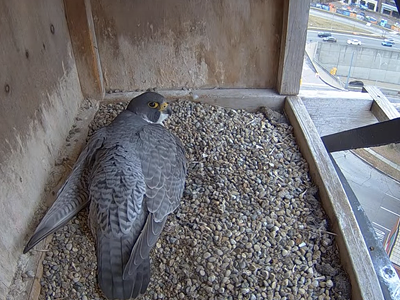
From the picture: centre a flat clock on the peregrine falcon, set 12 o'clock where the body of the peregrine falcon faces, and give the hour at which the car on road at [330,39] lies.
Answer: The car on road is roughly at 2 o'clock from the peregrine falcon.

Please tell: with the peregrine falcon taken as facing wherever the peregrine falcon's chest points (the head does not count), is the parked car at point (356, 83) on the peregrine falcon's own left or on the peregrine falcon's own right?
on the peregrine falcon's own right

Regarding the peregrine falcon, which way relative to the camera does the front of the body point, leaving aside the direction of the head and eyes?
away from the camera
